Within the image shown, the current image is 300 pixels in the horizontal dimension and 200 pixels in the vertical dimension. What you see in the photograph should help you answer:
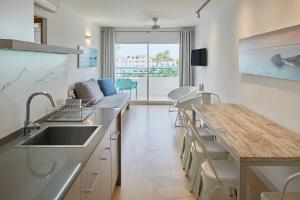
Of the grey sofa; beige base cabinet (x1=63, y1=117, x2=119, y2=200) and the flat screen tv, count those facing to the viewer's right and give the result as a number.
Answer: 2

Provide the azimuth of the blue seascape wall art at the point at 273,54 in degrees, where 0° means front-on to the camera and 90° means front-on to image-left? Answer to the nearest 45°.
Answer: approximately 45°

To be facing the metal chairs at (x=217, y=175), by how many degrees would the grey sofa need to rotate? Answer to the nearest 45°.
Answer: approximately 90° to its right

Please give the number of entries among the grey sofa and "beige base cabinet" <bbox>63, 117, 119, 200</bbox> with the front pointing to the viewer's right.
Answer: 2

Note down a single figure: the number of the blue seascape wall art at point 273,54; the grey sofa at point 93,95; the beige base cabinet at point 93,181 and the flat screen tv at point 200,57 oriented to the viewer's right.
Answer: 2

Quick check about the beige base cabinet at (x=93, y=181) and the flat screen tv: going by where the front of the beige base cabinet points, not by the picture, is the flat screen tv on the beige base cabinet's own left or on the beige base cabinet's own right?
on the beige base cabinet's own left

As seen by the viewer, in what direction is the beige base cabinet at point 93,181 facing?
to the viewer's right

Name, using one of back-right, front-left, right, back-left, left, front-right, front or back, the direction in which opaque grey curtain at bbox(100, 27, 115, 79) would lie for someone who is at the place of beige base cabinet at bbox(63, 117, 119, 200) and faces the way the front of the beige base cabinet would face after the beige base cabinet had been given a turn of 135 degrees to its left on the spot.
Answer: front-right
